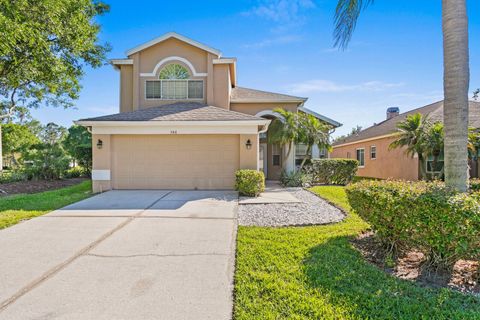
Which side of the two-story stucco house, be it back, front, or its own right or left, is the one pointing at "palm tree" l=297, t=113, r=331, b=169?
left

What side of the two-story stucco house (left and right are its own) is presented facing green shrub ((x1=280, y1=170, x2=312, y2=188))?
left

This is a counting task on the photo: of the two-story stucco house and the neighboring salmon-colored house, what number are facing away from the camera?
0

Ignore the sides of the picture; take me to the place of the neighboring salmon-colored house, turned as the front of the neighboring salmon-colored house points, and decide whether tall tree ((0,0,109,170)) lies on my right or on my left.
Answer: on my right

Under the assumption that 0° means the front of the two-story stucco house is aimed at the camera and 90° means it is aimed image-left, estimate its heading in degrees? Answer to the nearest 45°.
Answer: approximately 0°

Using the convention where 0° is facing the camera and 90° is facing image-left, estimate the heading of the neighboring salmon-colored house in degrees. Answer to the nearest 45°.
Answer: approximately 315°

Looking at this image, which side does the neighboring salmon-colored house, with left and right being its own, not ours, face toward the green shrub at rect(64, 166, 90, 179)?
right

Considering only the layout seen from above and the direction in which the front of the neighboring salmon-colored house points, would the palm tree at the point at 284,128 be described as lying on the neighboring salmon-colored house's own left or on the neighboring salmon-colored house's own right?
on the neighboring salmon-colored house's own right

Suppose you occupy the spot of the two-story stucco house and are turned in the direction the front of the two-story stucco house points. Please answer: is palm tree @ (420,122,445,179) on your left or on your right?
on your left

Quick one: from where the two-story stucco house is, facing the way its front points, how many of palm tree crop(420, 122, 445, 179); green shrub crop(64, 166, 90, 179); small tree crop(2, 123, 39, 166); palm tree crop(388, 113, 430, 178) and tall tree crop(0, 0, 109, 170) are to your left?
2

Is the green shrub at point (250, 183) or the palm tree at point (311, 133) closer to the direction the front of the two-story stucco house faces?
the green shrub

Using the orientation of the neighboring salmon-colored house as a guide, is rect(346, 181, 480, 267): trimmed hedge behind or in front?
in front
